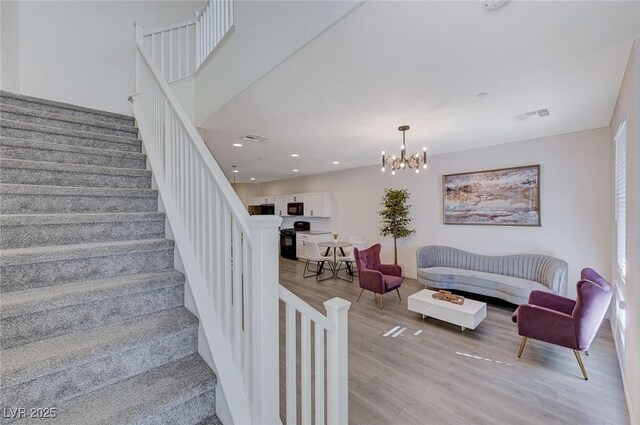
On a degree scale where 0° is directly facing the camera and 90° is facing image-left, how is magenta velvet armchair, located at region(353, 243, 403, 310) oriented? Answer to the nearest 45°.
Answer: approximately 315°

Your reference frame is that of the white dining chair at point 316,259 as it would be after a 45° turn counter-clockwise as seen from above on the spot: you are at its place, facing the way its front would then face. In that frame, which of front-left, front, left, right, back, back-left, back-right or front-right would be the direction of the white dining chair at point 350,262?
right

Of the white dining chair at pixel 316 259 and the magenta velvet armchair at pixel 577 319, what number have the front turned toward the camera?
0

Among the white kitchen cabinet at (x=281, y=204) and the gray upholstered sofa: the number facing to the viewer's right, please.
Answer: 0

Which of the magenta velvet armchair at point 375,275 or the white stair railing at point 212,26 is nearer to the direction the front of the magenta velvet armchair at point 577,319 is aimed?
the magenta velvet armchair

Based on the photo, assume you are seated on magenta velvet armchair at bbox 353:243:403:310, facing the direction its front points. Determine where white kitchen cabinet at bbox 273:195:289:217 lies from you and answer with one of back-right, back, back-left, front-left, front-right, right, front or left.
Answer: back

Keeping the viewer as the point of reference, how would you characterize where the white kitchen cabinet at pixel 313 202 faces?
facing the viewer and to the left of the viewer

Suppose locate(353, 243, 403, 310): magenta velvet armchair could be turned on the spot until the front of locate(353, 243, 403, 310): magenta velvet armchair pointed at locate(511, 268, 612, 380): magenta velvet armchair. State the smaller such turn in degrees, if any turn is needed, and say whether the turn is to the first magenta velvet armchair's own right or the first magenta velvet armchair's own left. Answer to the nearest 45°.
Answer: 0° — it already faces it

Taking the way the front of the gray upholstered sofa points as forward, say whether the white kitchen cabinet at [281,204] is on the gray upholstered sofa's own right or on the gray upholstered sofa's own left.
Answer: on the gray upholstered sofa's own right

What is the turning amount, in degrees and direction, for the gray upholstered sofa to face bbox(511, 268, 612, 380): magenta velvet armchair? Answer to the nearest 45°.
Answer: approximately 45° to its left

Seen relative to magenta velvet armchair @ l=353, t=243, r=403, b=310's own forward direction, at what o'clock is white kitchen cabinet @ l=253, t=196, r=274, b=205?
The white kitchen cabinet is roughly at 6 o'clock from the magenta velvet armchair.

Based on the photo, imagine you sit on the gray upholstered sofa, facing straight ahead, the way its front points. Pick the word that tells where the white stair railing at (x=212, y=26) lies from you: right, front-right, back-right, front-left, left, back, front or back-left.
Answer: front

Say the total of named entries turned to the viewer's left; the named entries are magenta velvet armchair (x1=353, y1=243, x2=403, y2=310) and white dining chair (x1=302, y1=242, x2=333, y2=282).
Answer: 0

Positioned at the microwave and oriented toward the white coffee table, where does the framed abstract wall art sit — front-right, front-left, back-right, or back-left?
front-left

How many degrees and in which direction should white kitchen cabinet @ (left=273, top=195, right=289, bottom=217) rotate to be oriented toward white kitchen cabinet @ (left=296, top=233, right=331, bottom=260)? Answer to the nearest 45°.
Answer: approximately 90° to its left

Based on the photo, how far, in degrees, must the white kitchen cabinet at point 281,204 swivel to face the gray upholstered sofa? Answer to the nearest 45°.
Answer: approximately 90° to its left
